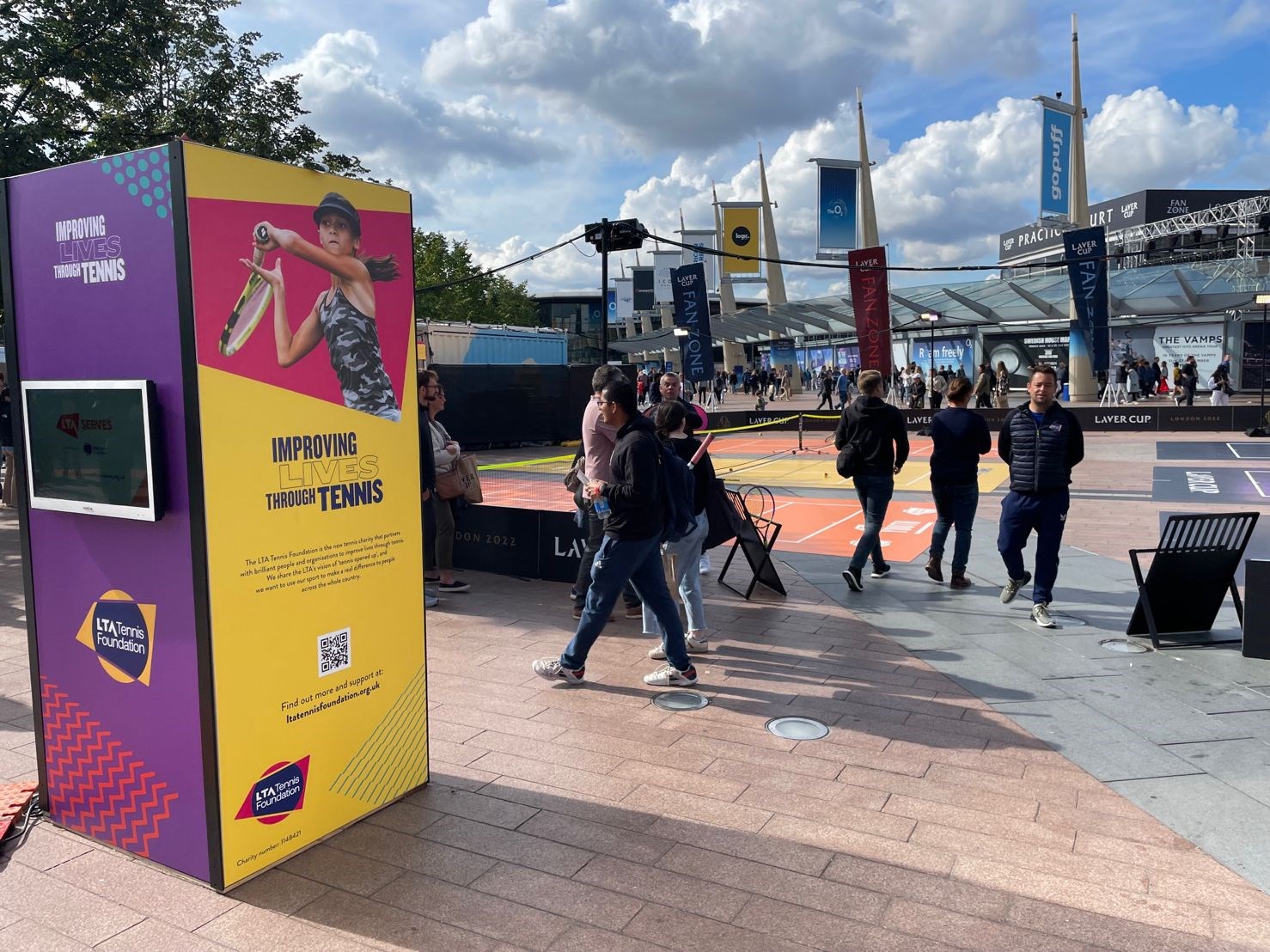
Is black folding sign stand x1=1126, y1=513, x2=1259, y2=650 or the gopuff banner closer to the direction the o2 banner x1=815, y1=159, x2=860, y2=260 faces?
the black folding sign stand

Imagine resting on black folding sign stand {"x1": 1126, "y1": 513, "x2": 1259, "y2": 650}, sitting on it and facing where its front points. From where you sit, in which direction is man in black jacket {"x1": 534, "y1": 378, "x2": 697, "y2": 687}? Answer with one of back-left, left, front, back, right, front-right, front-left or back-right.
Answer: left

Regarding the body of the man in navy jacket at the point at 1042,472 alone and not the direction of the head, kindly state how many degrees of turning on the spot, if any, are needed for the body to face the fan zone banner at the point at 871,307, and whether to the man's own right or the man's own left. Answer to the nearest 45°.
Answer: approximately 180°

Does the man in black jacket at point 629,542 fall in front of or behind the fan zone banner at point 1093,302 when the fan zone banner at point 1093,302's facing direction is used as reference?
in front

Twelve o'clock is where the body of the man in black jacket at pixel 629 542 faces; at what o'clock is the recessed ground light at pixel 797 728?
The recessed ground light is roughly at 7 o'clock from the man in black jacket.

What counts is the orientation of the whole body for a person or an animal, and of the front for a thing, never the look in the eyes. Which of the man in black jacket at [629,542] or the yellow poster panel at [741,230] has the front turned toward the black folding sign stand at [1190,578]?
the yellow poster panel

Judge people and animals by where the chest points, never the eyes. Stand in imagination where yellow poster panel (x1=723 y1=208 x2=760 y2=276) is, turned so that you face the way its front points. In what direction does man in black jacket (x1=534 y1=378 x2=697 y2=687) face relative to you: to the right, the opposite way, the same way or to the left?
to the right

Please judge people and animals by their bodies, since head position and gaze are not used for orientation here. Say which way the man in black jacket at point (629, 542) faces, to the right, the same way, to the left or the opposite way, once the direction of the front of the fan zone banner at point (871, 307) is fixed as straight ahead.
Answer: to the right

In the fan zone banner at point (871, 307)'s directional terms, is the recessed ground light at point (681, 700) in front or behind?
in front

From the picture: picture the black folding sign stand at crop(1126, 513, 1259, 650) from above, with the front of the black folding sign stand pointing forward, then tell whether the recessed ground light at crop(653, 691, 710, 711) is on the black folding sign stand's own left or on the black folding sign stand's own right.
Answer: on the black folding sign stand's own left

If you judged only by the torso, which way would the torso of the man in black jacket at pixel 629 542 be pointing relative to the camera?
to the viewer's left

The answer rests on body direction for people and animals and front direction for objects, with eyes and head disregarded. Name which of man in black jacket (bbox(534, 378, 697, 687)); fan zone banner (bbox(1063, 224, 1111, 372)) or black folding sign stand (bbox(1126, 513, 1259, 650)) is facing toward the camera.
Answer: the fan zone banner

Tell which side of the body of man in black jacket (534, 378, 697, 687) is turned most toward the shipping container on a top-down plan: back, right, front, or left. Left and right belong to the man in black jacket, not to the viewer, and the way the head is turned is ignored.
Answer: right

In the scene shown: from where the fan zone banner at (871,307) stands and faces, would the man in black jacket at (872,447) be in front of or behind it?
in front

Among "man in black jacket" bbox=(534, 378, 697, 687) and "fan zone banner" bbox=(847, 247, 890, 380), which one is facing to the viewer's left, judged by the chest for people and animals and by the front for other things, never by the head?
the man in black jacket

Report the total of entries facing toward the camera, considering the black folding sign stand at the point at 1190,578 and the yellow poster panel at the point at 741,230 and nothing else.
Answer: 1
